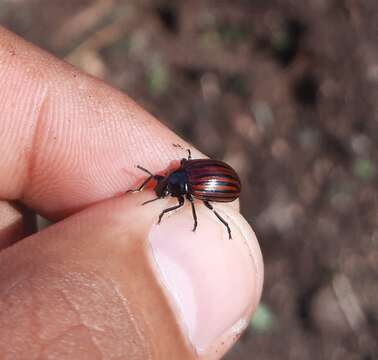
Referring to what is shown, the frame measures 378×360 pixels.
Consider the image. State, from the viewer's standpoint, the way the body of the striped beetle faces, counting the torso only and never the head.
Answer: to the viewer's left
